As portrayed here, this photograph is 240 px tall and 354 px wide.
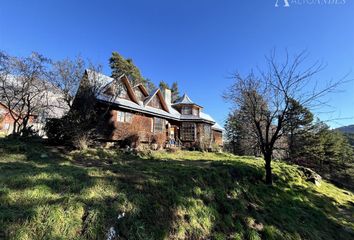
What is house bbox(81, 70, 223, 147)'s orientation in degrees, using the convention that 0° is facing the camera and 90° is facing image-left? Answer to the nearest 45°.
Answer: approximately 315°

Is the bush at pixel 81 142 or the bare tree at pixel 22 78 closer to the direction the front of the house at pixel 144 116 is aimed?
the bush

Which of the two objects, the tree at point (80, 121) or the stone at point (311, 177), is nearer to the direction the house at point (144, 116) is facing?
the stone

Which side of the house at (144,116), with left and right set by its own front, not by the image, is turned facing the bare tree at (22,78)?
right

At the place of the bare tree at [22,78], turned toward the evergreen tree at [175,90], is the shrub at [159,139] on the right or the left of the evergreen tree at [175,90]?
right

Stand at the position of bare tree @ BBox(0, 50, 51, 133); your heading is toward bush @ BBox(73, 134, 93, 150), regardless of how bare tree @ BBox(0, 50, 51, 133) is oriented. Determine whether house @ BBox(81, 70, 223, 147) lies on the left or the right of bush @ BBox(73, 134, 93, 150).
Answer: left

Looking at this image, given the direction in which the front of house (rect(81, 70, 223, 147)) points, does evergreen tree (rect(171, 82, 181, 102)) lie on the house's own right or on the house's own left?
on the house's own left

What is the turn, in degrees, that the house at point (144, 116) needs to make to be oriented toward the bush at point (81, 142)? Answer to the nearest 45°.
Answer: approximately 90° to its right

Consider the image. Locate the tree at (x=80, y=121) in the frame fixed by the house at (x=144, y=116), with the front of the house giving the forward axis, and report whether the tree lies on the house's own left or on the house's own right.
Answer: on the house's own right

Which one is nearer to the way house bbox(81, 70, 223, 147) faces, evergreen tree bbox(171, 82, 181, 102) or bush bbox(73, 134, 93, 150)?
the bush

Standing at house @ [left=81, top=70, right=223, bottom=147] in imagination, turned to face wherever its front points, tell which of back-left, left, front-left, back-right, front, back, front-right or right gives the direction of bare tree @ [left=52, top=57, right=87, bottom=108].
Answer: right
